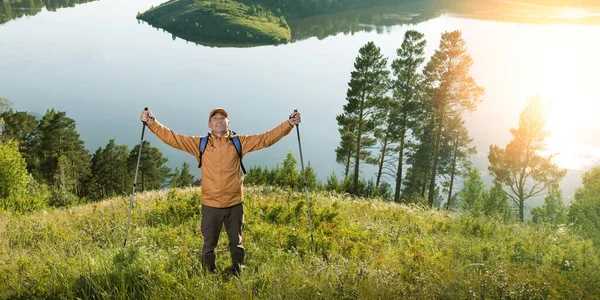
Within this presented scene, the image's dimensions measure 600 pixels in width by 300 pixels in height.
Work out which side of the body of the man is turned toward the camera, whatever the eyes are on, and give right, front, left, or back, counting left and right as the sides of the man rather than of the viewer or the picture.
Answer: front

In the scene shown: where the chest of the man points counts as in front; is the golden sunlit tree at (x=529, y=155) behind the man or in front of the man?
behind

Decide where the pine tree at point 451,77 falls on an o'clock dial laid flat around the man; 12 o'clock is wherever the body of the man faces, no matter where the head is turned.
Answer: The pine tree is roughly at 7 o'clock from the man.

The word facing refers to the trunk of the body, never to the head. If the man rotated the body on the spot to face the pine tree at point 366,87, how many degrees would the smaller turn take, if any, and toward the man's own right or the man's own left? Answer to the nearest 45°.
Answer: approximately 180°
